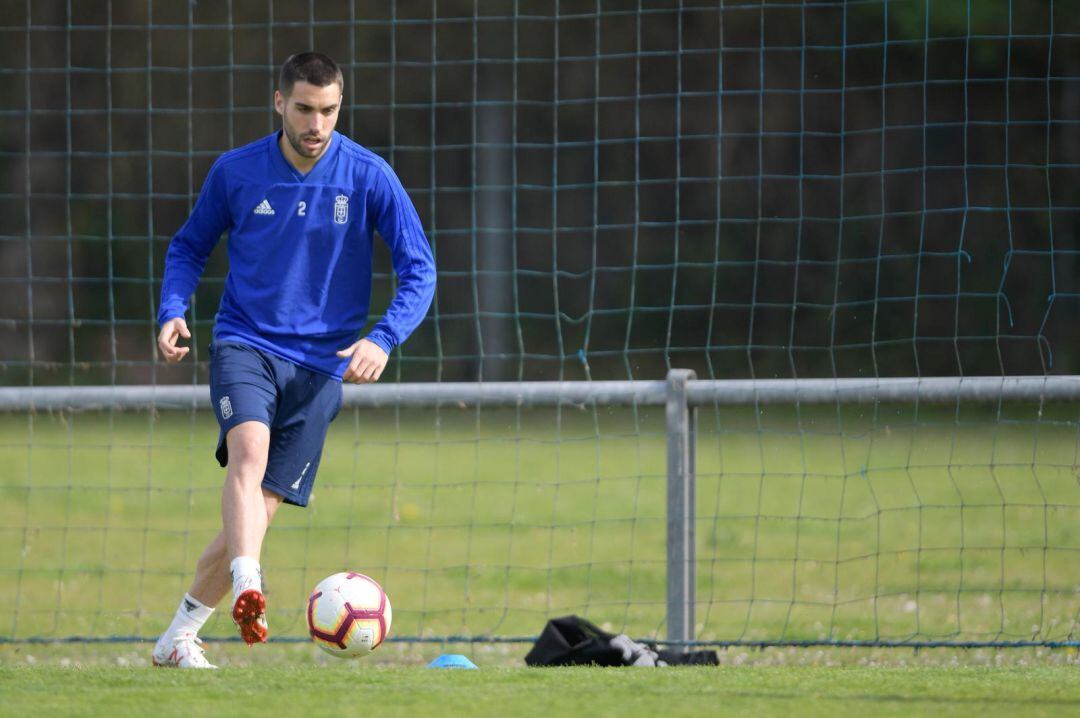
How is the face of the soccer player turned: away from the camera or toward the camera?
toward the camera

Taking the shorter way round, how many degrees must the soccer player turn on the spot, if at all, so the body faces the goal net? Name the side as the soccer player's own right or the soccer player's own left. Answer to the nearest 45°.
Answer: approximately 180°

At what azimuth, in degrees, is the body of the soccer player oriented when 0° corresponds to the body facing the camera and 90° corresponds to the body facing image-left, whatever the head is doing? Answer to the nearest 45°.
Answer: approximately 0°
